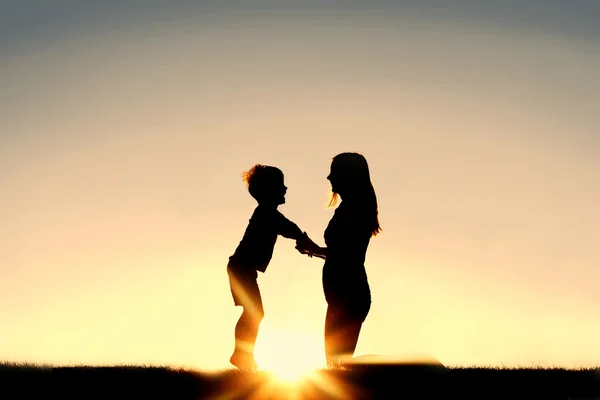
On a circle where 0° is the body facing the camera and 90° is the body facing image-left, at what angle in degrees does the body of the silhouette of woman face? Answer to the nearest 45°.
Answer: approximately 90°

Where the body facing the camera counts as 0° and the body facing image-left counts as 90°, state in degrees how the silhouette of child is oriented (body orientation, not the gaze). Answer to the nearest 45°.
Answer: approximately 270°

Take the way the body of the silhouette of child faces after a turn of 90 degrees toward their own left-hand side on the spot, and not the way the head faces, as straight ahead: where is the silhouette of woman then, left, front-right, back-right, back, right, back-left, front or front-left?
back-right
